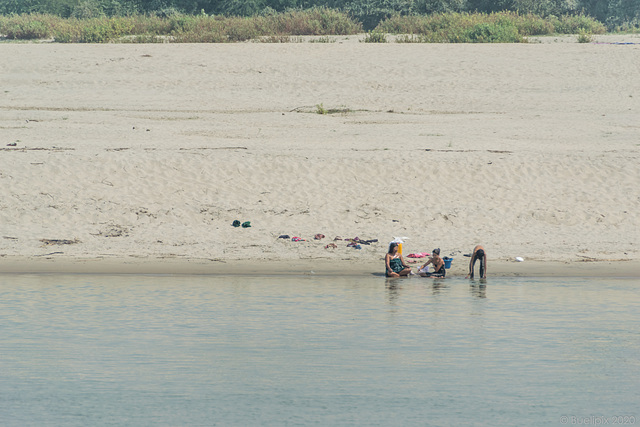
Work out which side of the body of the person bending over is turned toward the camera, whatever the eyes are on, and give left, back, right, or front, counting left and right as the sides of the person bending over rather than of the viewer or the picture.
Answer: front

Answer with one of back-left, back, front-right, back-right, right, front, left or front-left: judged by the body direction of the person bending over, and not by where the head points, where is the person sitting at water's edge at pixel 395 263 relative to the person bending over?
right

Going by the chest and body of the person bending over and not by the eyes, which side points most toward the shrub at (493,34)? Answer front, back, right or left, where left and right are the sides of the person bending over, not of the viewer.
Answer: back

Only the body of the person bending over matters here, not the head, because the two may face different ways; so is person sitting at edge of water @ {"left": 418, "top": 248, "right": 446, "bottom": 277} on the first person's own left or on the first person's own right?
on the first person's own right

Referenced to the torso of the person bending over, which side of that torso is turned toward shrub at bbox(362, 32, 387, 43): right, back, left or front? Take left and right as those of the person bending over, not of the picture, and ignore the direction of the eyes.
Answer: back

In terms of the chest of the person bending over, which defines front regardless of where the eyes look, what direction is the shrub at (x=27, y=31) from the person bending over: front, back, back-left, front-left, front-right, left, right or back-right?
back-right

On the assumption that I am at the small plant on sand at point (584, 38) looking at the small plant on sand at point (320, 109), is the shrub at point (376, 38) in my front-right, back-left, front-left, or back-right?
front-right

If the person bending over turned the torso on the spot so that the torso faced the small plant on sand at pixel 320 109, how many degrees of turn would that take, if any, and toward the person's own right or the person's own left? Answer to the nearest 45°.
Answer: approximately 180°

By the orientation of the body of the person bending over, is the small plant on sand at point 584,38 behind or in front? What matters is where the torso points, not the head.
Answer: behind

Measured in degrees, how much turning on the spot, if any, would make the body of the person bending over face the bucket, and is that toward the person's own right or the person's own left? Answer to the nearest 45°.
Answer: approximately 135° to the person's own right
